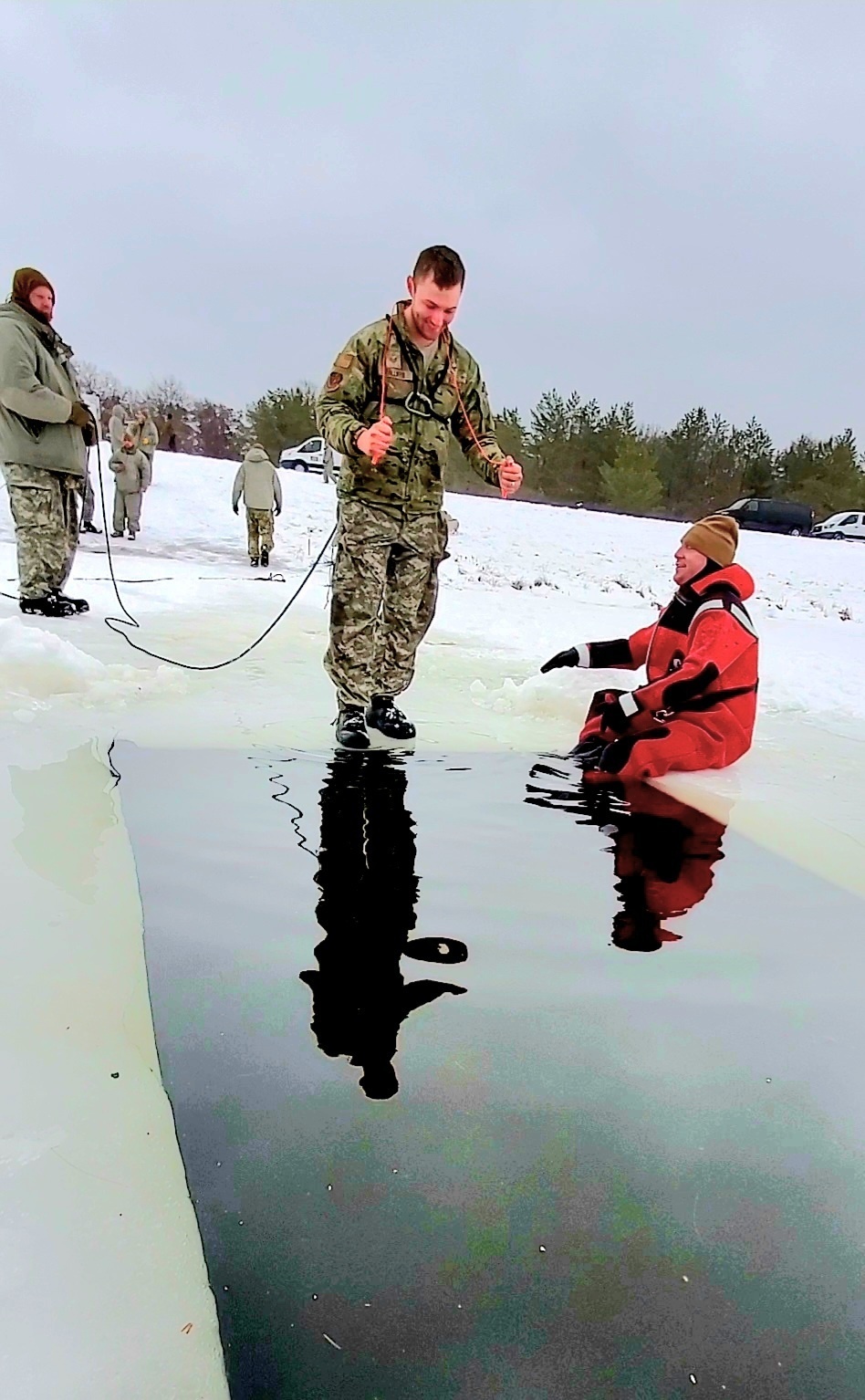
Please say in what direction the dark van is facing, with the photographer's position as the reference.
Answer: facing to the left of the viewer

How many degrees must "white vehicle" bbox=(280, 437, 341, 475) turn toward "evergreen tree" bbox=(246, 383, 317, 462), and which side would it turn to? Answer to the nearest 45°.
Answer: approximately 90° to its right

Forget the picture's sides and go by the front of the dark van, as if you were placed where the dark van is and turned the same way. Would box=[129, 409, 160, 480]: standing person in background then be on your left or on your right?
on your left

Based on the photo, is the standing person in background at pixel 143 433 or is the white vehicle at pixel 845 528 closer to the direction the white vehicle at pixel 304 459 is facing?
the standing person in background

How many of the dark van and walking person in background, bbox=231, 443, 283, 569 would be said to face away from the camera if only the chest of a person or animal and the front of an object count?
1

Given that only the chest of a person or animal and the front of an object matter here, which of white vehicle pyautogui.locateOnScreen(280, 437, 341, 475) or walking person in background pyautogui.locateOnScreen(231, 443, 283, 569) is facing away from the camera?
the walking person in background

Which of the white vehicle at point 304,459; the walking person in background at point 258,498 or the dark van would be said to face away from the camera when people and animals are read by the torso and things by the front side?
the walking person in background

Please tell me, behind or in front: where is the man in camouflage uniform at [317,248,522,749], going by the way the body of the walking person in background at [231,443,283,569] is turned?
behind

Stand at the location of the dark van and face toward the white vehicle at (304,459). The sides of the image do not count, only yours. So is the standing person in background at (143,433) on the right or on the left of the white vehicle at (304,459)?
left

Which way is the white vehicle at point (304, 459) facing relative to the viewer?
to the viewer's left

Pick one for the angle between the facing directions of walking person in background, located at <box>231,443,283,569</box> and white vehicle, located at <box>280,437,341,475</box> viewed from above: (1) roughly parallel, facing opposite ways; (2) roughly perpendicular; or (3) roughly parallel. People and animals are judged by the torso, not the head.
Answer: roughly perpendicular

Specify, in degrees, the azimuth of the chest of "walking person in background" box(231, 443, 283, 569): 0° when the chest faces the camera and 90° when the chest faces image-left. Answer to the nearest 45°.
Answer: approximately 180°

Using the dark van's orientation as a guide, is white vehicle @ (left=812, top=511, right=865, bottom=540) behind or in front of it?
behind
